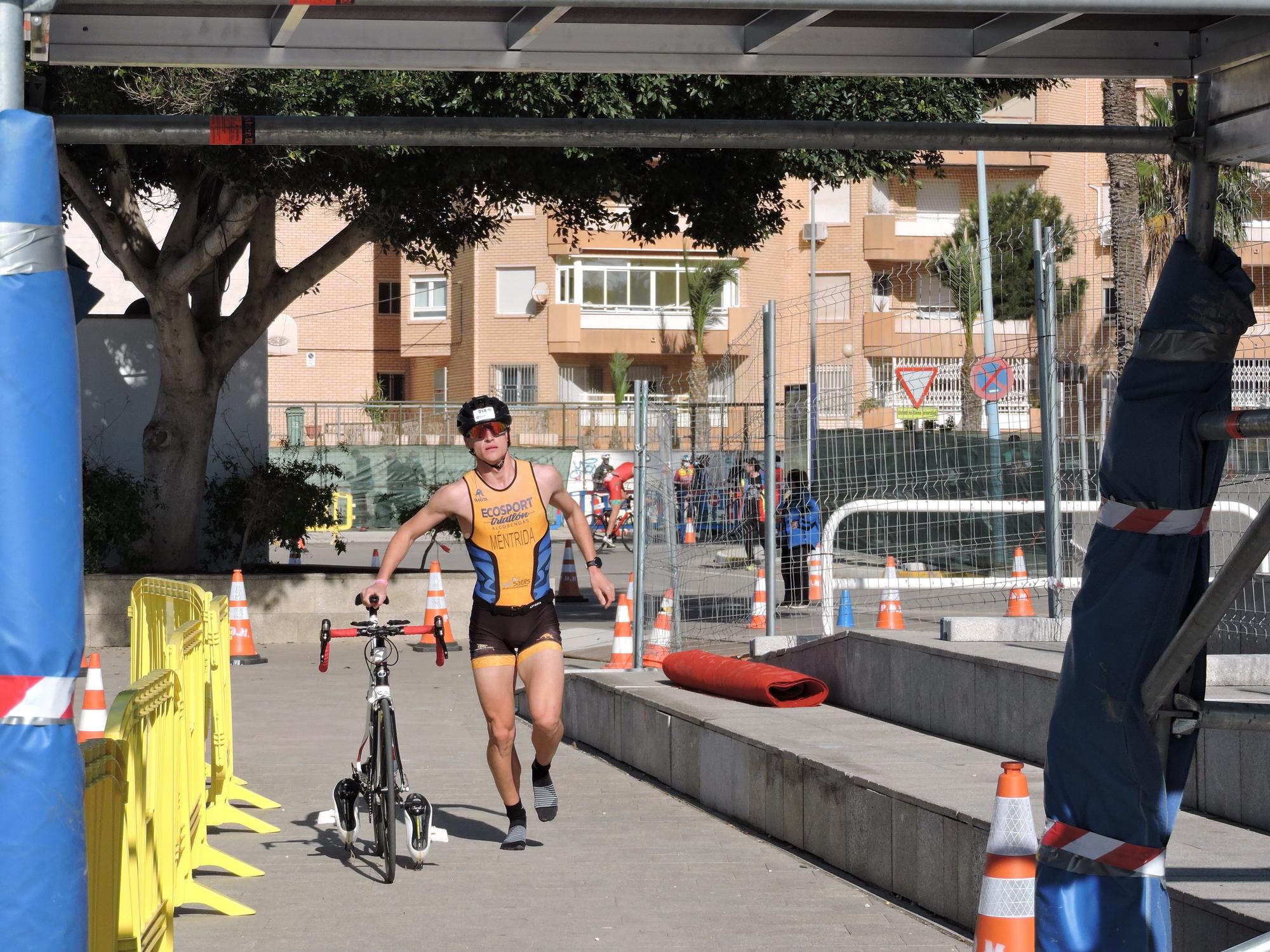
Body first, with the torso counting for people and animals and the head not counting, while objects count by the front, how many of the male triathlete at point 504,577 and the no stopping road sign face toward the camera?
2

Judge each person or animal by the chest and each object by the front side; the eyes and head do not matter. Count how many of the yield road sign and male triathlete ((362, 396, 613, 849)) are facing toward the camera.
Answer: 2

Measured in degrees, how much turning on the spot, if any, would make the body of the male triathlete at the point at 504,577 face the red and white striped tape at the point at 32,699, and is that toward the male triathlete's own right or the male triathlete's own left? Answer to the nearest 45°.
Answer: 0° — they already face it

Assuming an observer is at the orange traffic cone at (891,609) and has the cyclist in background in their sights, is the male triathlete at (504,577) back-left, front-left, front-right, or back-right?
back-left

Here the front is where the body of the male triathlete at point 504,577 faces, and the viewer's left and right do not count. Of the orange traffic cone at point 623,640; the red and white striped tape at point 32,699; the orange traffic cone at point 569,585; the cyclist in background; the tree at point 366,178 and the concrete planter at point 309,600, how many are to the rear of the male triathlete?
5

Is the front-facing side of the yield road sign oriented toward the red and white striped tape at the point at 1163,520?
yes

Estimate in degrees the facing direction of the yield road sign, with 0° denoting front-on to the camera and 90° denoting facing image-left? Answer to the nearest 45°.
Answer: approximately 0°

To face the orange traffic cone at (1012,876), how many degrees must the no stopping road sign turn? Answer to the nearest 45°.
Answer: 0° — it already faces it

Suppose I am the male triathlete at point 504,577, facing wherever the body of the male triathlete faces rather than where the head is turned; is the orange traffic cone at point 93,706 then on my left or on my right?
on my right

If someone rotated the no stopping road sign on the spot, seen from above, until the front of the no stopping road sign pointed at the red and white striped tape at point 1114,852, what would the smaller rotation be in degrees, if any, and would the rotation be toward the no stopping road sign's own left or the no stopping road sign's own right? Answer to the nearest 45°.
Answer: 0° — it already faces it
